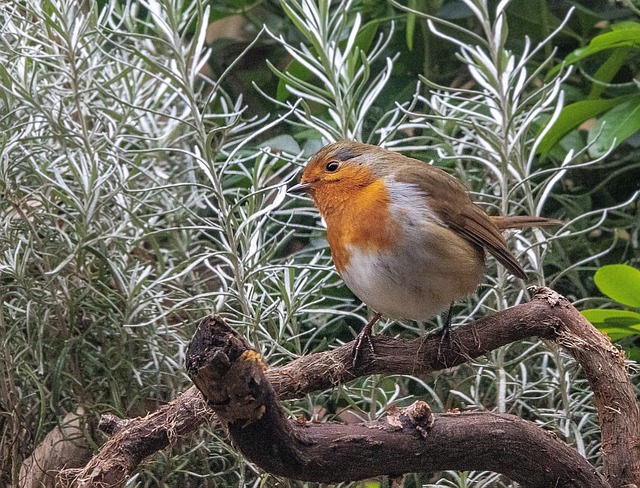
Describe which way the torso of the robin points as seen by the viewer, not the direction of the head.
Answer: to the viewer's left
